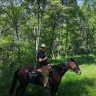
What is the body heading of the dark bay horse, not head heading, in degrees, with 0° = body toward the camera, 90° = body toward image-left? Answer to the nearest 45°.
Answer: approximately 270°
